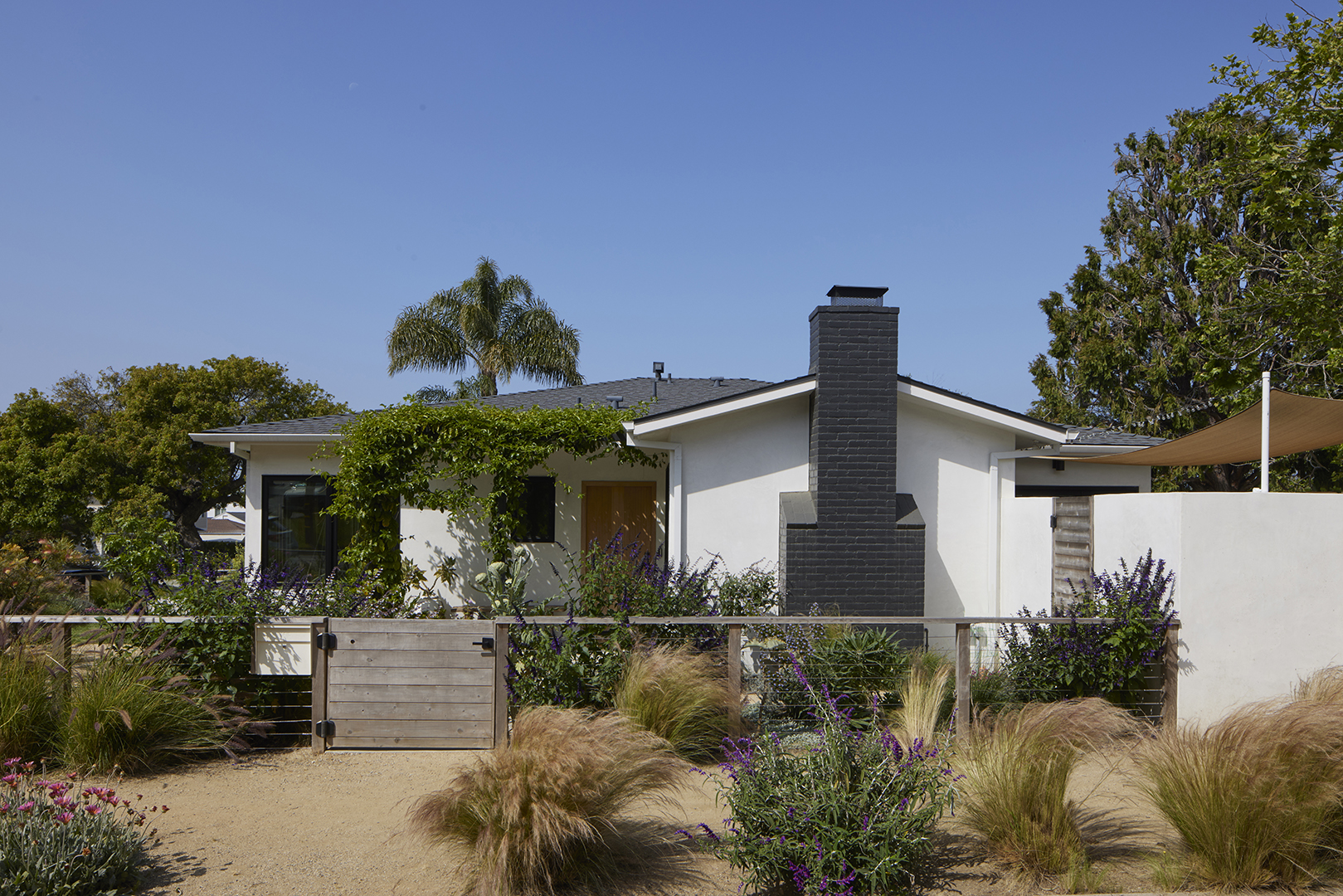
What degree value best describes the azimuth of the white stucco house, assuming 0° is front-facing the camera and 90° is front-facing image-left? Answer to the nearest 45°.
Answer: approximately 0°

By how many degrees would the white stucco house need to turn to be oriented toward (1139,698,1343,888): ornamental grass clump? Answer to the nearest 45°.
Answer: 0° — it already faces it

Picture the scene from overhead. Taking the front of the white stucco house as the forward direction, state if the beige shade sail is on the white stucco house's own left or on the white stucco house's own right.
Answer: on the white stucco house's own left

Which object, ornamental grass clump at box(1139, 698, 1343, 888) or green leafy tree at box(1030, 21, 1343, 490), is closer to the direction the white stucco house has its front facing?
the ornamental grass clump

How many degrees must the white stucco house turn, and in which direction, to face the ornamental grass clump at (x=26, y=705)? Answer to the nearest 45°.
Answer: approximately 45° to its right

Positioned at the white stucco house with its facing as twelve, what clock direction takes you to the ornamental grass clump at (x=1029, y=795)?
The ornamental grass clump is roughly at 12 o'clock from the white stucco house.

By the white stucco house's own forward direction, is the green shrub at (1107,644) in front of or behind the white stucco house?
in front

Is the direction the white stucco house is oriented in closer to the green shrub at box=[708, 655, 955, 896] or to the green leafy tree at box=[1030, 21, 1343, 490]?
the green shrub
